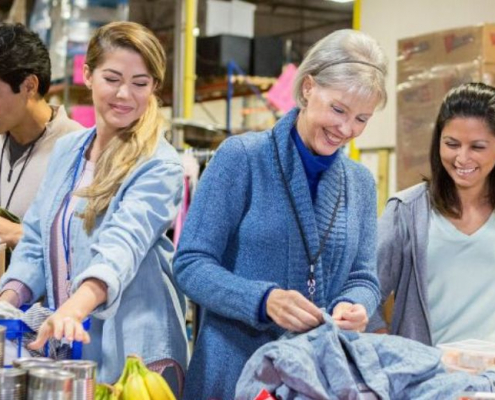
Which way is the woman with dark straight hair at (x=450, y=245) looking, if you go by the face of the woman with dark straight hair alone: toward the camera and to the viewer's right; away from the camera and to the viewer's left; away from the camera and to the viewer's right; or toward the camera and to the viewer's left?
toward the camera and to the viewer's left

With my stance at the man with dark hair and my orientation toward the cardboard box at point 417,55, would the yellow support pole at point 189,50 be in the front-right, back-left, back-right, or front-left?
front-left

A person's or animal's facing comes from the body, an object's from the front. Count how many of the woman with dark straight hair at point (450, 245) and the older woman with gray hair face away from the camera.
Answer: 0

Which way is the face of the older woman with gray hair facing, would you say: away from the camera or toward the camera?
toward the camera

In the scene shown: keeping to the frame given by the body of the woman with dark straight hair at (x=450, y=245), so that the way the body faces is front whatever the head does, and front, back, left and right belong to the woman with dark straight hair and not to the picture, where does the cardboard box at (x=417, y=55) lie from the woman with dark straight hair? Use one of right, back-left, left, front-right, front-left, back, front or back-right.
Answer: back

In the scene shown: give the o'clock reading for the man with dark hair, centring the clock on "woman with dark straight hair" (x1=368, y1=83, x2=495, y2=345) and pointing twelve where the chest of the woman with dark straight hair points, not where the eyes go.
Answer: The man with dark hair is roughly at 3 o'clock from the woman with dark straight hair.

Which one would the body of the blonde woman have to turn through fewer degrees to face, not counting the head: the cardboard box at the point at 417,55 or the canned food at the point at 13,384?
the canned food
